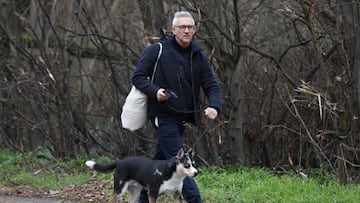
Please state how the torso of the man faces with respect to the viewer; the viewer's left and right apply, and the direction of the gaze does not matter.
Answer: facing the viewer and to the right of the viewer

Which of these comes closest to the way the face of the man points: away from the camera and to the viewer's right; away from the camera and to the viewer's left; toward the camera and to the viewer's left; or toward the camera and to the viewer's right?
toward the camera and to the viewer's right
